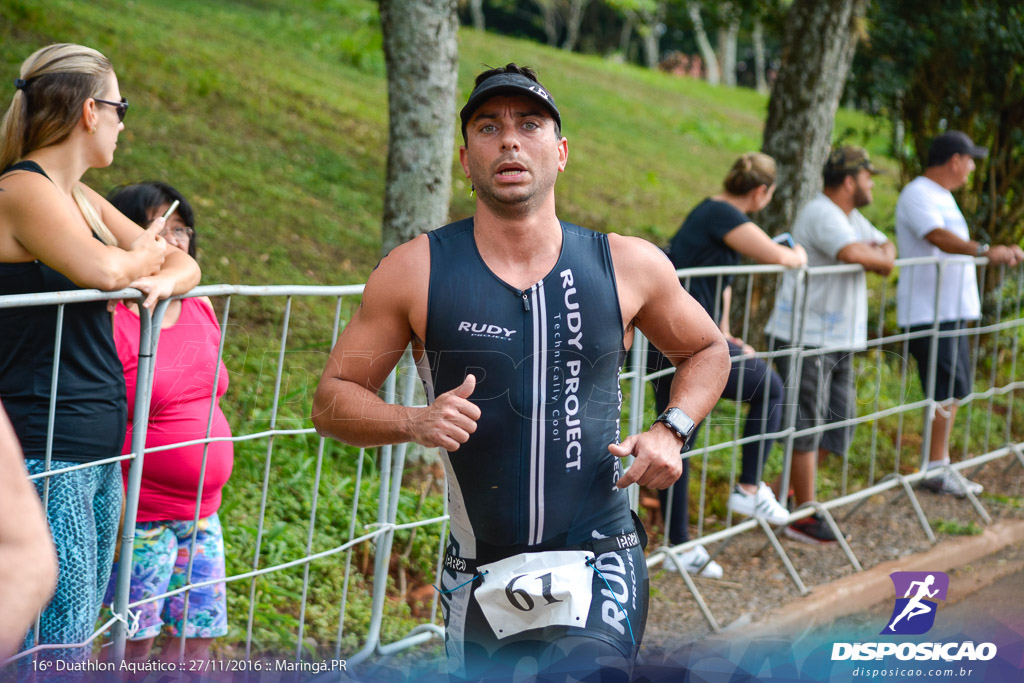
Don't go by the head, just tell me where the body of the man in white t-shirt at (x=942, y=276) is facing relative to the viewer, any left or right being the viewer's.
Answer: facing to the right of the viewer

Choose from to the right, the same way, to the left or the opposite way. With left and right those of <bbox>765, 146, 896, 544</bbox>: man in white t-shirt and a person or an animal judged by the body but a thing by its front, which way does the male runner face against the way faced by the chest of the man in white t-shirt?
to the right

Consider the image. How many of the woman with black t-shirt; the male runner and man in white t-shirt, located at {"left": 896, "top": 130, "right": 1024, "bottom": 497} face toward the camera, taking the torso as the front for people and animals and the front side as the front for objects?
1

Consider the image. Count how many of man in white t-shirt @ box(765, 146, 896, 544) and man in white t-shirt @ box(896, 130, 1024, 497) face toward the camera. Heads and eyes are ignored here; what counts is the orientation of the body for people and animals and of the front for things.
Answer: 0

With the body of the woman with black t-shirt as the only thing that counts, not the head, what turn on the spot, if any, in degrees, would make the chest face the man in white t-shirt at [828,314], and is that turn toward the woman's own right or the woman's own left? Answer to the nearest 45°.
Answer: approximately 45° to the woman's own left

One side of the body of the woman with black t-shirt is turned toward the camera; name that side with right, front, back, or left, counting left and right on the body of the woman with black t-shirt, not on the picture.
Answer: right

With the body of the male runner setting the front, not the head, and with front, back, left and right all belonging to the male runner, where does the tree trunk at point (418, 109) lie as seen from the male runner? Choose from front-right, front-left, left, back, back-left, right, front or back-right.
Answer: back

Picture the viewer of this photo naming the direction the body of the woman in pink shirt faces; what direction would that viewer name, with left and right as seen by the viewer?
facing the viewer and to the right of the viewer

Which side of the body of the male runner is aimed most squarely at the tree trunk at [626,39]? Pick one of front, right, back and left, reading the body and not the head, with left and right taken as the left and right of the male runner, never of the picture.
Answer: back
